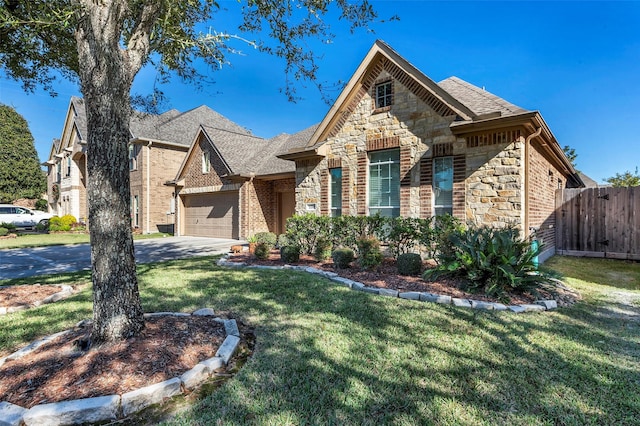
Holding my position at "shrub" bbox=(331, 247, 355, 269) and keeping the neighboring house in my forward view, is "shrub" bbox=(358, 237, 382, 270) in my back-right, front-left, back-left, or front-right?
back-right

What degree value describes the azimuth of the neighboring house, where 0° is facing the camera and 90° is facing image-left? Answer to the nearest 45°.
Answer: approximately 45°

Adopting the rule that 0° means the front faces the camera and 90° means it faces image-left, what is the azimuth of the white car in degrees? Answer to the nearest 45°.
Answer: approximately 270°

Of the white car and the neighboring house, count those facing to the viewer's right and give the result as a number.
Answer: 1

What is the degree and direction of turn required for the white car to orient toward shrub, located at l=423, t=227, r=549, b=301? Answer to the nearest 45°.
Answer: approximately 90° to its right

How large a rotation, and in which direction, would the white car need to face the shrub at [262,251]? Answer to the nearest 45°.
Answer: approximately 90° to its right

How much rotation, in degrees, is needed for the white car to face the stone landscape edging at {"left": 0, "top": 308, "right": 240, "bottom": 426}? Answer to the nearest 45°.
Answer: approximately 90° to its right

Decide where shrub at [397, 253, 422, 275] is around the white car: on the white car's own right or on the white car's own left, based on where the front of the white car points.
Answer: on the white car's own right

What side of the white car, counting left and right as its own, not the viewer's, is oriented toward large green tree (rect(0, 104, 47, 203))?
left

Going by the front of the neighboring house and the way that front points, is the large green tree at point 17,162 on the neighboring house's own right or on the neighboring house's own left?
on the neighboring house's own right
